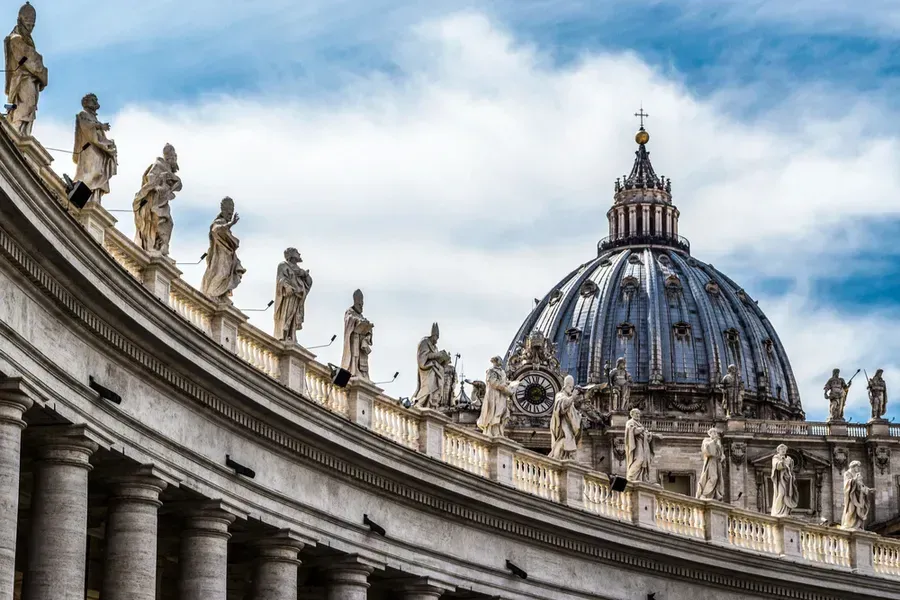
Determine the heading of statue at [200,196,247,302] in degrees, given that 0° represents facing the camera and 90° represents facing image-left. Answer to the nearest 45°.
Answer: approximately 315°

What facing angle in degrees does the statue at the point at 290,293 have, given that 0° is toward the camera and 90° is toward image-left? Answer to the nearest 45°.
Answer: approximately 315°

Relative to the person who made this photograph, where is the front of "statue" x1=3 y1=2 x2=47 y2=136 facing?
facing the viewer and to the right of the viewer

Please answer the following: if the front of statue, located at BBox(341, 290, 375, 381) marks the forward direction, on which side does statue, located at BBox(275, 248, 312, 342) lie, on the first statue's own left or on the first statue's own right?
on the first statue's own right

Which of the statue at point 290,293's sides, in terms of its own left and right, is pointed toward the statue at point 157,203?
right

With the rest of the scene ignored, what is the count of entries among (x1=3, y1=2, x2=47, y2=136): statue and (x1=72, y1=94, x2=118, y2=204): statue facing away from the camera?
0

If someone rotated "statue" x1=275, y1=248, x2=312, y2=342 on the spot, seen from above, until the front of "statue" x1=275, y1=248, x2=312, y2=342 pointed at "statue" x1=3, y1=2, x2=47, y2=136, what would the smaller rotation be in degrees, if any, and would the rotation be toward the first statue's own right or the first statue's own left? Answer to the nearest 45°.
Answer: approximately 90° to the first statue's own right
